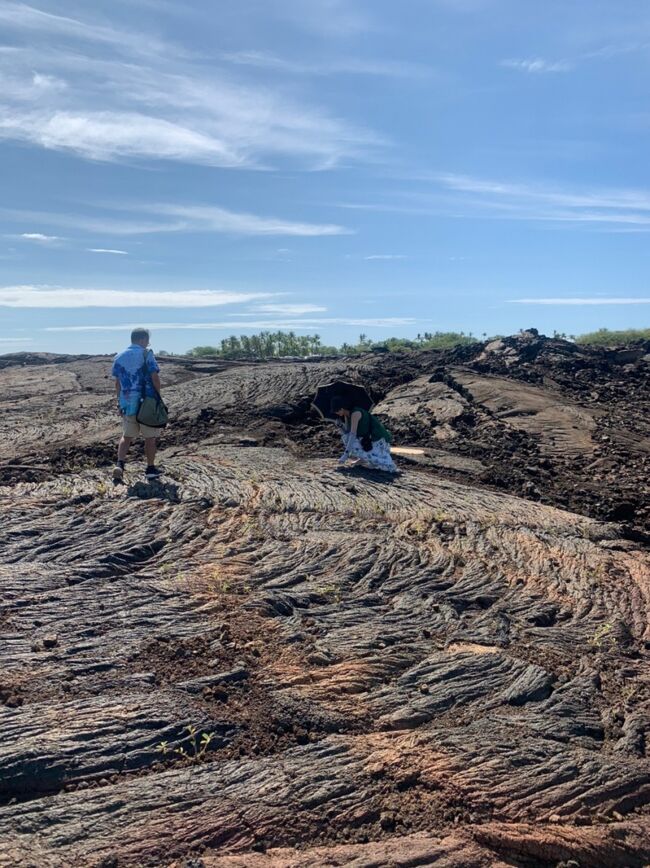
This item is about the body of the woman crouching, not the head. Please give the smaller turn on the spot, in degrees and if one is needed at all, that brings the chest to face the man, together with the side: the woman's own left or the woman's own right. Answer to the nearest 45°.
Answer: approximately 45° to the woman's own left

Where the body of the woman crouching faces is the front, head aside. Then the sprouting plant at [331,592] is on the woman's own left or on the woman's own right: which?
on the woman's own left

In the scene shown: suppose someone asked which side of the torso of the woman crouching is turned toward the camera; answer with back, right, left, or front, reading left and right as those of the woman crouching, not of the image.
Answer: left

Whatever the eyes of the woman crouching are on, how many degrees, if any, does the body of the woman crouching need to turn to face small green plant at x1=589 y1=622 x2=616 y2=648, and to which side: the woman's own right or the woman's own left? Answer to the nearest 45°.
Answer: approximately 90° to the woman's own left

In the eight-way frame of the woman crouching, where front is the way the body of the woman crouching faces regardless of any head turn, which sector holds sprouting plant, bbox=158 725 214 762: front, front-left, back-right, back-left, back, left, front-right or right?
left

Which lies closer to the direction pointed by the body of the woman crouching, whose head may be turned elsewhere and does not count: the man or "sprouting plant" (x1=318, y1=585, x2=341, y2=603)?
the man

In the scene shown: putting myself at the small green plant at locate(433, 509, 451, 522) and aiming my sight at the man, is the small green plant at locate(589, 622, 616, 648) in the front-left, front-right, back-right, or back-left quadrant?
back-left

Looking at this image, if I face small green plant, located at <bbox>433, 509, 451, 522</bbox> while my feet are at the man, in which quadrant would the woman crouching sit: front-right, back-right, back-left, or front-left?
front-left

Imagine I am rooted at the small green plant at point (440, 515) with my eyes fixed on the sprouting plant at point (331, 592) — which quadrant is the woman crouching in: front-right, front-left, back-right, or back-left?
back-right

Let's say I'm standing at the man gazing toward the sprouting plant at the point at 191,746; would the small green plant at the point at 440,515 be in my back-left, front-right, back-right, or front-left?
front-left

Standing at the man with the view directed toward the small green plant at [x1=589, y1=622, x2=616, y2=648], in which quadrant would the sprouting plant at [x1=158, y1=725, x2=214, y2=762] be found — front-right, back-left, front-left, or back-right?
front-right
